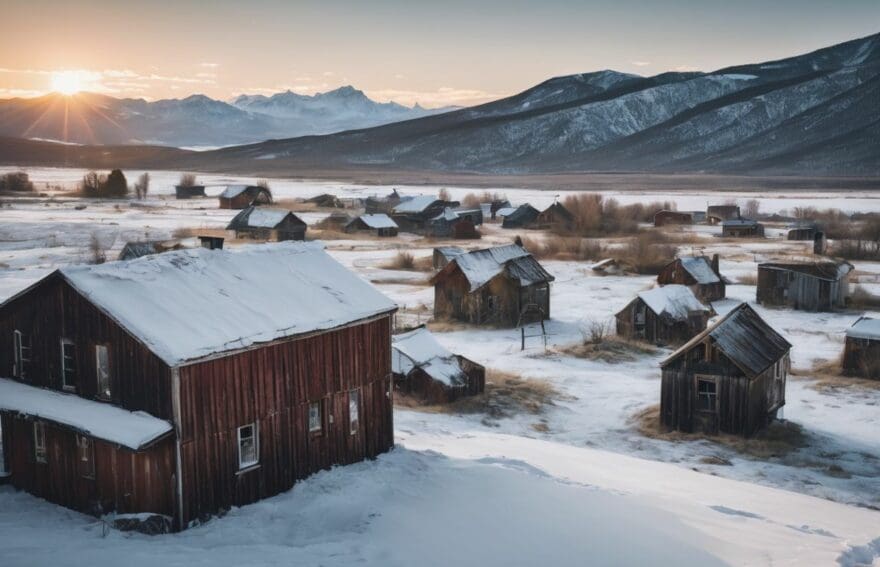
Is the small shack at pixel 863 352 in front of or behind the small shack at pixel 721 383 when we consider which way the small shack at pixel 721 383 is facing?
behind

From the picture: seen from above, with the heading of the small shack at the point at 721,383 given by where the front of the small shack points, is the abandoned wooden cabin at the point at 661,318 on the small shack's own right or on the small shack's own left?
on the small shack's own right

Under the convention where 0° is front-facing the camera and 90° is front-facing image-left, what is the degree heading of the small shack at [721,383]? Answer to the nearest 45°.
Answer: approximately 45°

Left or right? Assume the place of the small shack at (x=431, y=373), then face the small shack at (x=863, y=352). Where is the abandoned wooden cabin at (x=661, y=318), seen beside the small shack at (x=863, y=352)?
left
